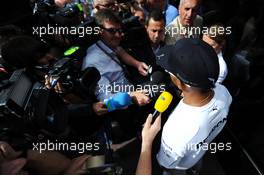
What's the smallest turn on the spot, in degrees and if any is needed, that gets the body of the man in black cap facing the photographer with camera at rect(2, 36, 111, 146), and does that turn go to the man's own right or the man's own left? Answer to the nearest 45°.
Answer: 0° — they already face them

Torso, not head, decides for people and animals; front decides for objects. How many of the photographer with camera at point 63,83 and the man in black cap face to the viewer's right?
1

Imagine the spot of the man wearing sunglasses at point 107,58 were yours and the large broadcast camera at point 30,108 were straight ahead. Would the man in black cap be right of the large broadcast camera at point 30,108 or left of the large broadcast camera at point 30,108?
left

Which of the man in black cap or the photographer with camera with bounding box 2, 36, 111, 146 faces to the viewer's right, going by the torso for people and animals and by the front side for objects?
the photographer with camera

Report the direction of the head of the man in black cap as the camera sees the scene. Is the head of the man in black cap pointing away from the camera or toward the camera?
away from the camera

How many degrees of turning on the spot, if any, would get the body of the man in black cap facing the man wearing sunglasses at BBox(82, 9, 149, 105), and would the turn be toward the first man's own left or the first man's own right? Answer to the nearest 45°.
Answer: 0° — they already face them

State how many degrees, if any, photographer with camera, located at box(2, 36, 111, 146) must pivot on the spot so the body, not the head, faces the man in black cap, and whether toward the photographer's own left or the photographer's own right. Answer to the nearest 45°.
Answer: approximately 45° to the photographer's own right

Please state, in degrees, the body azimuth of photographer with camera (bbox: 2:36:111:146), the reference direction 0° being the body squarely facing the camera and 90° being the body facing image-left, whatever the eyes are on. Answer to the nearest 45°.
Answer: approximately 270°

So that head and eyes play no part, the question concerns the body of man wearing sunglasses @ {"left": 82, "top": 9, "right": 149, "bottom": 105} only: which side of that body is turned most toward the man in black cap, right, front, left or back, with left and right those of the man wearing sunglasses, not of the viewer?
front

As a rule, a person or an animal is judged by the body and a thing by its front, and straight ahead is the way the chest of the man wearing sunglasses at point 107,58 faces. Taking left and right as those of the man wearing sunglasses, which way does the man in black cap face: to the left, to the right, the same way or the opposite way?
the opposite way

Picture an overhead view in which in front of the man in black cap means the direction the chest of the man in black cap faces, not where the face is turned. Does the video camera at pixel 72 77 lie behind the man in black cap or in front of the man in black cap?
in front

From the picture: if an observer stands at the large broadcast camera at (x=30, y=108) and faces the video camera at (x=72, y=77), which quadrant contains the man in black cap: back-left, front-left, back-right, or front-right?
front-right

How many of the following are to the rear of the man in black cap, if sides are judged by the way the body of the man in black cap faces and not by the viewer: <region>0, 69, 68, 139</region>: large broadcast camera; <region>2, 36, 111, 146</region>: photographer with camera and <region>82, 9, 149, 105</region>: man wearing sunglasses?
0

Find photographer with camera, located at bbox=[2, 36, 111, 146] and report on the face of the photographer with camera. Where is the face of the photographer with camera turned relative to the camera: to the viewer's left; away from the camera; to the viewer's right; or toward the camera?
to the viewer's right

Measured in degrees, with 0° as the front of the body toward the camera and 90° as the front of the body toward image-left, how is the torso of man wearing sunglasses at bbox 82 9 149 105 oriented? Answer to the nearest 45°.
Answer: approximately 315°
